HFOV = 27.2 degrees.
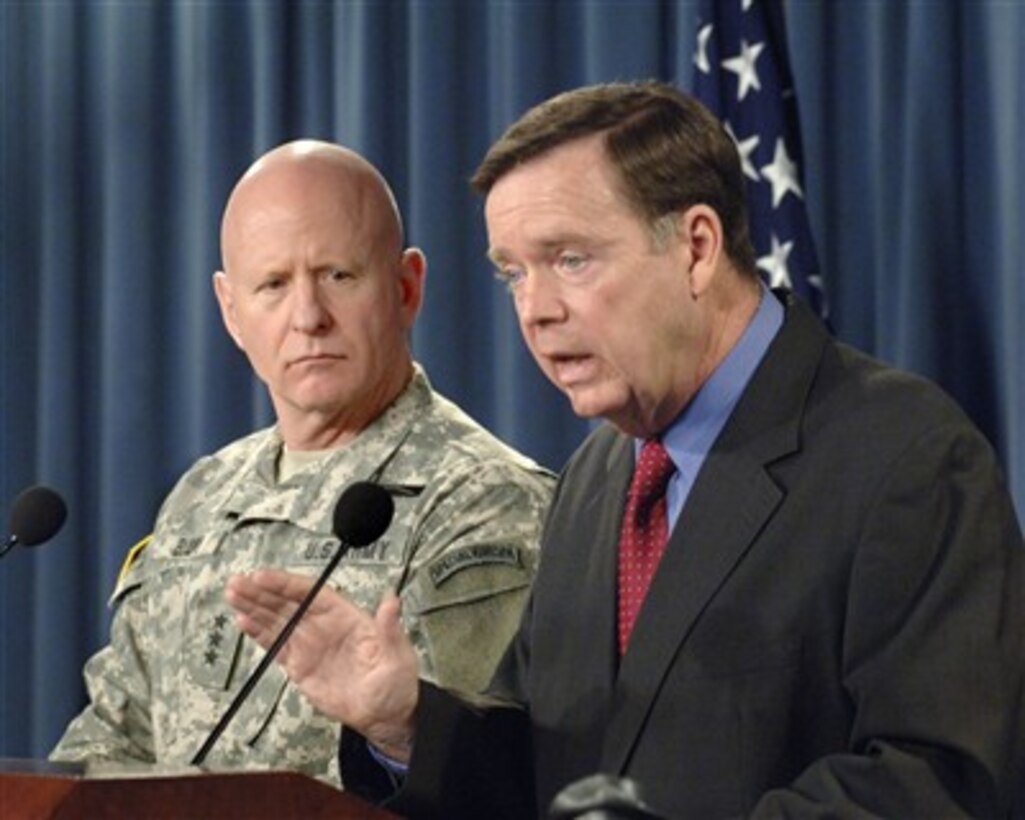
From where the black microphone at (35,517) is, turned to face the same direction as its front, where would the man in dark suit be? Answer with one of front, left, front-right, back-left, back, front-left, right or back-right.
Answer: front-right

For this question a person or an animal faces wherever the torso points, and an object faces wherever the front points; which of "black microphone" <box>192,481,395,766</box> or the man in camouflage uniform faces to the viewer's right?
the black microphone

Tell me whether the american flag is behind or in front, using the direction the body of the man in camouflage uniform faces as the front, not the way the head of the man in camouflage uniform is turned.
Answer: behind

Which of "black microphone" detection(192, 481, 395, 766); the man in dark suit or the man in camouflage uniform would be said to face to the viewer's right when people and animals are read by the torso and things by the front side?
the black microphone

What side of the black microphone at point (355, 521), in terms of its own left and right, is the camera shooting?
right

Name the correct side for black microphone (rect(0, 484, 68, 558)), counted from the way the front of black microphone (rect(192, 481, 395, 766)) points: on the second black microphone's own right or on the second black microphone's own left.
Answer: on the second black microphone's own left

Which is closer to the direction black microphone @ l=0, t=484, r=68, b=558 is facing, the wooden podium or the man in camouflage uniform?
the man in camouflage uniform

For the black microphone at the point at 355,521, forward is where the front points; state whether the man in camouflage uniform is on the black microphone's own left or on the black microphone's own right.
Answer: on the black microphone's own left

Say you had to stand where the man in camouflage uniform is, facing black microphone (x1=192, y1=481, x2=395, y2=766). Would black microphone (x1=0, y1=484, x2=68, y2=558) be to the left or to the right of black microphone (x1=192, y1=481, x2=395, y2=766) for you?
right

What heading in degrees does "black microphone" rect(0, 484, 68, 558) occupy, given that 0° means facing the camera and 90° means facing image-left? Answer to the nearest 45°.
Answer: approximately 270°
